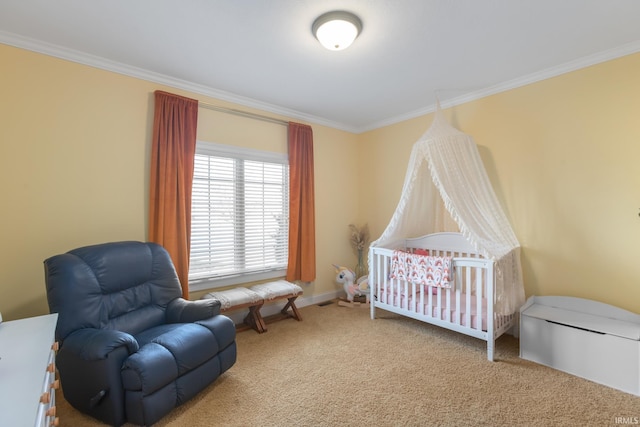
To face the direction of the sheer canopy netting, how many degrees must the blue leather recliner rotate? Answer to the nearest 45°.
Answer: approximately 45° to its left

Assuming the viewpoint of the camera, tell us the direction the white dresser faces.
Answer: facing to the right of the viewer

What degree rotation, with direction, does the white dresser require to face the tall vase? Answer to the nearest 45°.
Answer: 0° — it already faces it

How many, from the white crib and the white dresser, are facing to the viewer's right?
1

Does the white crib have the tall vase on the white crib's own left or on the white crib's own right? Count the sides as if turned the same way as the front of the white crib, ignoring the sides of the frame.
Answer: on the white crib's own right

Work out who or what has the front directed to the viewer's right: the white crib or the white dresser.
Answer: the white dresser

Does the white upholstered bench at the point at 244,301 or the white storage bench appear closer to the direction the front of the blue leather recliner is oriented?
the white storage bench

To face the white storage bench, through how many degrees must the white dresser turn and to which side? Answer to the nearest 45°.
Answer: approximately 45° to its right

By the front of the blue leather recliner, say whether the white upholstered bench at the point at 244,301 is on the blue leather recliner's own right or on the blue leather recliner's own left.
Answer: on the blue leather recliner's own left
